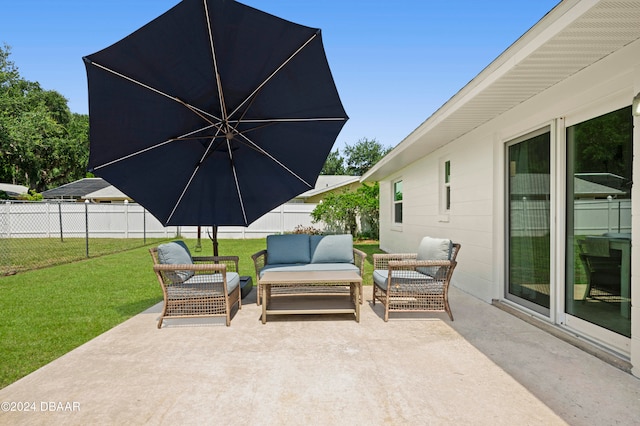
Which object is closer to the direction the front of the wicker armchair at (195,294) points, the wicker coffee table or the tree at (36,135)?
the wicker coffee table

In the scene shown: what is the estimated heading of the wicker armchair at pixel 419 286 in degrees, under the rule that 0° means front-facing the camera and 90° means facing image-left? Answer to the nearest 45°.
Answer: approximately 90°

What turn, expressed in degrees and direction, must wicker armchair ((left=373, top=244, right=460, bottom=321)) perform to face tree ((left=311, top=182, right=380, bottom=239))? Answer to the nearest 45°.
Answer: approximately 90° to its right

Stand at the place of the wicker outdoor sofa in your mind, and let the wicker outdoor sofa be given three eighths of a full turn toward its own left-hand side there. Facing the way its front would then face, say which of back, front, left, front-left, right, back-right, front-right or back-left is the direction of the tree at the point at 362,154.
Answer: front-left

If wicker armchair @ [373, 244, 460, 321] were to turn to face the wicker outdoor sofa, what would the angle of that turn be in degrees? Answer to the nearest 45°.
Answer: approximately 45° to its right

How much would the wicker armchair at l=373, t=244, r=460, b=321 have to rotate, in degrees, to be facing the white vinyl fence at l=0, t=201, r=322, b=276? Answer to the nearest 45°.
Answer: approximately 45° to its right

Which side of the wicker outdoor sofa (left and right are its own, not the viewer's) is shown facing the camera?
front

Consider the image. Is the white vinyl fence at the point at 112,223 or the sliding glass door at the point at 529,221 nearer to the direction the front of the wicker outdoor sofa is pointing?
the sliding glass door

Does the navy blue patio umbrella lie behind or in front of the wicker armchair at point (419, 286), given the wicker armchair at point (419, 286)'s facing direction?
in front

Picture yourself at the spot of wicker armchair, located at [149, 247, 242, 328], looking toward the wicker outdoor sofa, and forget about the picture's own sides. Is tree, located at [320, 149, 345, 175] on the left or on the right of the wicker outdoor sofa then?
left

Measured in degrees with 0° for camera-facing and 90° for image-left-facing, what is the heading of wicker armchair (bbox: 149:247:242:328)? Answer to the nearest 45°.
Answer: approximately 270°
